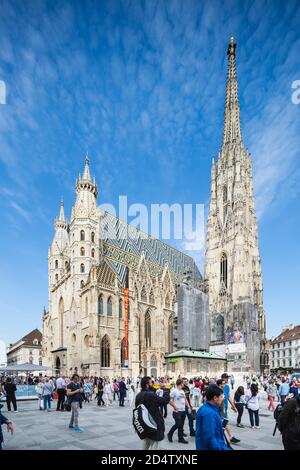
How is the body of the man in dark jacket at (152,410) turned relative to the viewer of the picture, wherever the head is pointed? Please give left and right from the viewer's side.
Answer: facing away from the viewer and to the right of the viewer

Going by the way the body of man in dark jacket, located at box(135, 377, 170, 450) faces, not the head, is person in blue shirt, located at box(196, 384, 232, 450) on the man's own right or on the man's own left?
on the man's own right
